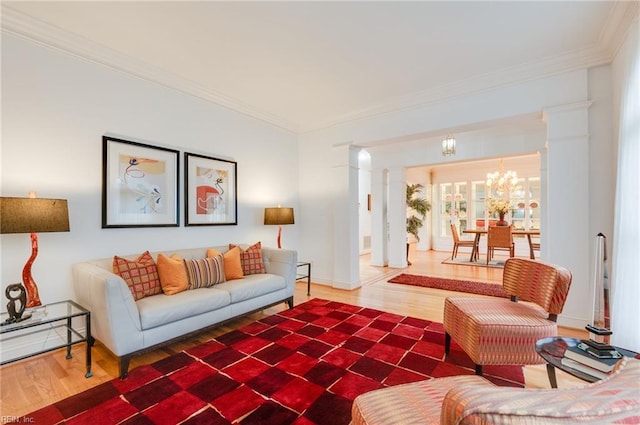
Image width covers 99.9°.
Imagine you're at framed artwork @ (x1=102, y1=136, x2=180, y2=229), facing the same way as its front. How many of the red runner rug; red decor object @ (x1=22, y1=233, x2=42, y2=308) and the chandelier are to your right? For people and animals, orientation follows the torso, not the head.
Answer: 1

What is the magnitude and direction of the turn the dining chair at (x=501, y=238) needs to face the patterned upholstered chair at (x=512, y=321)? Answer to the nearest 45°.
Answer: approximately 180°

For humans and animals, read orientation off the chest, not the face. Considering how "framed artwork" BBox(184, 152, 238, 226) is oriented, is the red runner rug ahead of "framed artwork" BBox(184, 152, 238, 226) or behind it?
ahead

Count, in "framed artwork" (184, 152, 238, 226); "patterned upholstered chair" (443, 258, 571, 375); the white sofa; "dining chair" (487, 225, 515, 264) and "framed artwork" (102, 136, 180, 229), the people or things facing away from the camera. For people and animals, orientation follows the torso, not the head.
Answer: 1

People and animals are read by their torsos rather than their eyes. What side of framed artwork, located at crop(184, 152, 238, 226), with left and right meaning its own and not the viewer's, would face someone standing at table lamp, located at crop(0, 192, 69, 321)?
right

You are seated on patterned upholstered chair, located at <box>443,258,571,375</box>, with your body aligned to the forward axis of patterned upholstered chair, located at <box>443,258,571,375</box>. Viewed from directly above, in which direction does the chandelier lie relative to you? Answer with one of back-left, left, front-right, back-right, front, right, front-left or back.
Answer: back-right

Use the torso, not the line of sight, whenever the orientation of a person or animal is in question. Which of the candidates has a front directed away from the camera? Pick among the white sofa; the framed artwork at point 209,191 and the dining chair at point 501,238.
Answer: the dining chair

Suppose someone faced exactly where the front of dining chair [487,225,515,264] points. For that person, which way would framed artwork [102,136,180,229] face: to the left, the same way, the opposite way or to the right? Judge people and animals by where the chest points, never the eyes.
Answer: to the right

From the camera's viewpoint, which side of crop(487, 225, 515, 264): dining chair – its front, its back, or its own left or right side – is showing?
back

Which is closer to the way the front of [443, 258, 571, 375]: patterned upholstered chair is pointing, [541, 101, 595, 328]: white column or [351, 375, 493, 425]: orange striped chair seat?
the orange striped chair seat

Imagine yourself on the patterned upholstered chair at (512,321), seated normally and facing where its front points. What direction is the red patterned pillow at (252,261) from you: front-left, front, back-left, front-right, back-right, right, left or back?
front-right

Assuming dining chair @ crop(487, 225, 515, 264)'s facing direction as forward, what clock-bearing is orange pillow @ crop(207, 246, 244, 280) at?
The orange pillow is roughly at 7 o'clock from the dining chair.

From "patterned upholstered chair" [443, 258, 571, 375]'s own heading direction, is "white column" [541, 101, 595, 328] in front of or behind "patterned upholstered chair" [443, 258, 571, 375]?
behind

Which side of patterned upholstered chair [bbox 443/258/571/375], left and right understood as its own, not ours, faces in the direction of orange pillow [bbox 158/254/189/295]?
front

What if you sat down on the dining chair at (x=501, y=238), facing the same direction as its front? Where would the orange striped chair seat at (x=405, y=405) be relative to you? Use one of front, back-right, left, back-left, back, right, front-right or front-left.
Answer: back

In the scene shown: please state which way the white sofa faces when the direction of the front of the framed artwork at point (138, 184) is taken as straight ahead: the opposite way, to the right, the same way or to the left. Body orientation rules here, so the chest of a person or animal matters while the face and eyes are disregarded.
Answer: the same way
